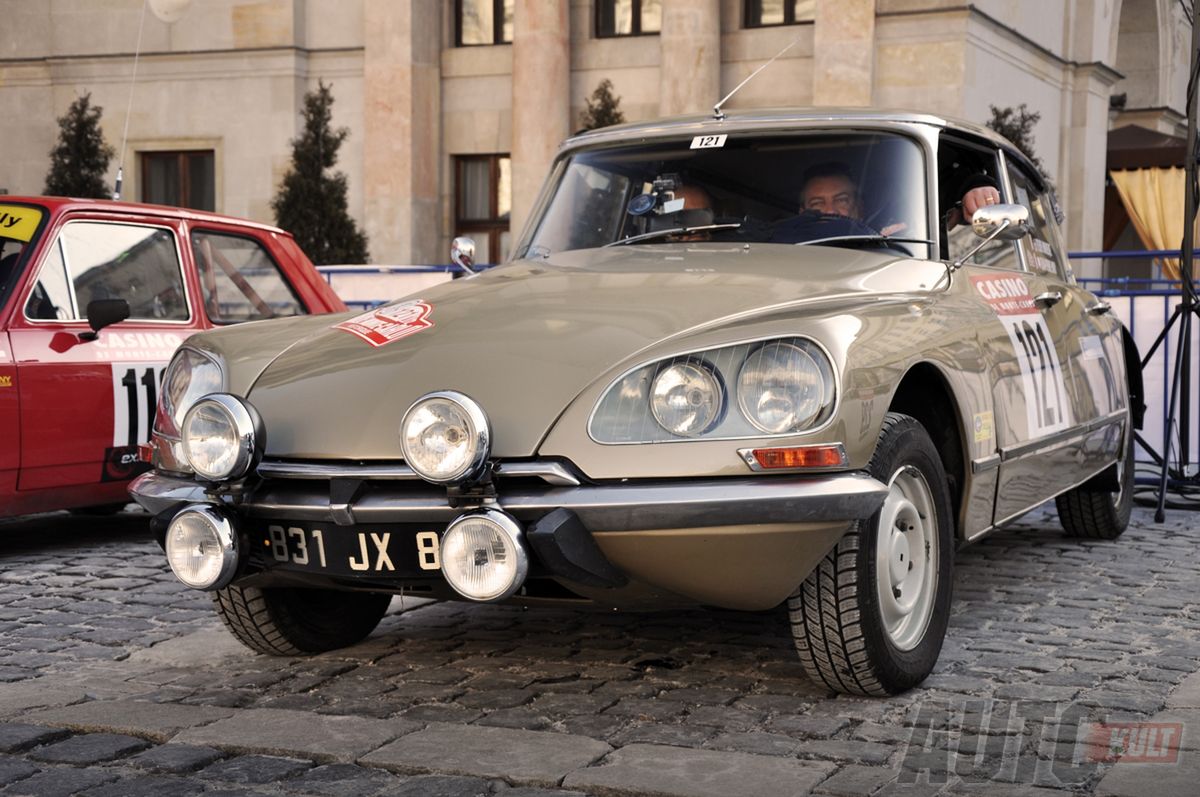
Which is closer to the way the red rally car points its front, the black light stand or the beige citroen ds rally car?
the beige citroen ds rally car

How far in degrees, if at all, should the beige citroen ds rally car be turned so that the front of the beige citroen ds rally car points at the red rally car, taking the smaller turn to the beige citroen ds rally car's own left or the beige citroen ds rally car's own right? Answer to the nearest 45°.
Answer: approximately 90° to the beige citroen ds rally car's own right

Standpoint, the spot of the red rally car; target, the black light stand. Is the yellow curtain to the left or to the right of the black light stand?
left

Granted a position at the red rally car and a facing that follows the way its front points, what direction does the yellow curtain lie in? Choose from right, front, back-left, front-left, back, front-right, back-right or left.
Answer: back

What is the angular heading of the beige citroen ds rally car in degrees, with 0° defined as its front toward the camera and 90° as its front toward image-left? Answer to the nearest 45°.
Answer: approximately 45°

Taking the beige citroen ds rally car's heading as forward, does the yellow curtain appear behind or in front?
behind

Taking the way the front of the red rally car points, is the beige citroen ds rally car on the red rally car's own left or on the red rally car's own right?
on the red rally car's own left

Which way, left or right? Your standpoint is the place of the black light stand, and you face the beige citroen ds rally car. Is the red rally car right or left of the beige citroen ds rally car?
right

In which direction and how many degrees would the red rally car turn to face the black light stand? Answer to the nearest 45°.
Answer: approximately 135° to its left

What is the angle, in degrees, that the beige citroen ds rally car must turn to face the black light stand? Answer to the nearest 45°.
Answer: approximately 180°

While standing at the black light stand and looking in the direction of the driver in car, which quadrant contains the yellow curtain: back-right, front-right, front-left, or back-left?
back-right
